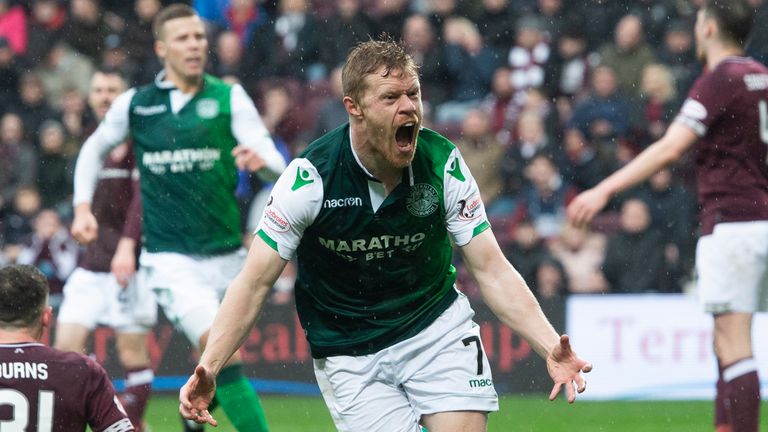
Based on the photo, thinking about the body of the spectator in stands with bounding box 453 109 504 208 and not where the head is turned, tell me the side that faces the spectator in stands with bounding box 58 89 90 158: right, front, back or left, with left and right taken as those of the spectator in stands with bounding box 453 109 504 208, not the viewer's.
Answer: right

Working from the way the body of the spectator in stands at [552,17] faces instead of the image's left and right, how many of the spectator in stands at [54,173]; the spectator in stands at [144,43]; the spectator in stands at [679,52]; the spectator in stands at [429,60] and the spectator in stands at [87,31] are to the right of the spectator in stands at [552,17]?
4

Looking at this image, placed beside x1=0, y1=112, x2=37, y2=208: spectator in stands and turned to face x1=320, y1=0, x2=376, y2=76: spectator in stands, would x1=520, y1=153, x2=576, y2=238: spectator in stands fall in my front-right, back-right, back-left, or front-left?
front-right

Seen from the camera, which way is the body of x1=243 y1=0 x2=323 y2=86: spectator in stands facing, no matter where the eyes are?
toward the camera

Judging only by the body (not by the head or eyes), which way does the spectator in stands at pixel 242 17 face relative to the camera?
toward the camera

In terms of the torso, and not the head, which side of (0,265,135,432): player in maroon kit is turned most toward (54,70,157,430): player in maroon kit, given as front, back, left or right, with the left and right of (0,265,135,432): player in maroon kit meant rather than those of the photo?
front

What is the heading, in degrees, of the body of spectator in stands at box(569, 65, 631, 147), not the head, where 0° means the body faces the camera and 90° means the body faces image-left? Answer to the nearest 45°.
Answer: approximately 0°

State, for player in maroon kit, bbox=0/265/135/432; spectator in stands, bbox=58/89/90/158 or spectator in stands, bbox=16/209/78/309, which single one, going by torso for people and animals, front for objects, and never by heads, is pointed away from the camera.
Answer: the player in maroon kit

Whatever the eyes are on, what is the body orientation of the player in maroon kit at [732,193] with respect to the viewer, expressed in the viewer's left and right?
facing away from the viewer and to the left of the viewer

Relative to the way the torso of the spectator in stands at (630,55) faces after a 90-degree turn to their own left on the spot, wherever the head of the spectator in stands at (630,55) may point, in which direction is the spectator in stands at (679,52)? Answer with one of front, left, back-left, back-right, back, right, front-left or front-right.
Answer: front

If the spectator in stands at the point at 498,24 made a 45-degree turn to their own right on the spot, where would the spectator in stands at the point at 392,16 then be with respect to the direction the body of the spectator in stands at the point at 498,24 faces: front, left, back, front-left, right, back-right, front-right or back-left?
front-right

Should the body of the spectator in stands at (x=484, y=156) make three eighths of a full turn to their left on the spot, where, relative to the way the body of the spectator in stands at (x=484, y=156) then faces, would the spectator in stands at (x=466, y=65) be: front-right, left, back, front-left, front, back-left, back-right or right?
front-left

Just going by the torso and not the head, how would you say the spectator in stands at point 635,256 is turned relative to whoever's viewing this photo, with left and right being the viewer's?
facing the viewer

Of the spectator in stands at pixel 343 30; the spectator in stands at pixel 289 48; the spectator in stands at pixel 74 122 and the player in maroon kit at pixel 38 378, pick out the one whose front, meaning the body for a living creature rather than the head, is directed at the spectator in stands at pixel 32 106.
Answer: the player in maroon kit

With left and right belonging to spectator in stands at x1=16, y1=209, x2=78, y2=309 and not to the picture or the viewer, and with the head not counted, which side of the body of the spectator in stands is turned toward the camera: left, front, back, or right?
front

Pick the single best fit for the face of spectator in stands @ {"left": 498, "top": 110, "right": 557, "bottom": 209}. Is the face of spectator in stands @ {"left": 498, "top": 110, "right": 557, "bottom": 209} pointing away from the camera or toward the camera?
toward the camera

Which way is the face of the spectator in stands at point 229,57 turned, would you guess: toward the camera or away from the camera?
toward the camera

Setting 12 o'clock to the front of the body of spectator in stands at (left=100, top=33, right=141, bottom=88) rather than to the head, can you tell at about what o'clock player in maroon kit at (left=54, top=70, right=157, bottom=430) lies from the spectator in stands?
The player in maroon kit is roughly at 12 o'clock from the spectator in stands.
